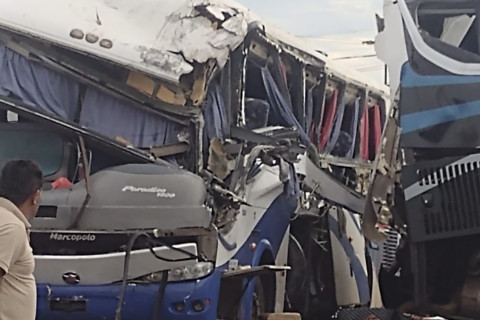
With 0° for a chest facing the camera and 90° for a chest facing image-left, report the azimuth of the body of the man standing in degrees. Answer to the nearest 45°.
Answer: approximately 225°

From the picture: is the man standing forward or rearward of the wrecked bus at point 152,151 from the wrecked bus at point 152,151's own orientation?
forward

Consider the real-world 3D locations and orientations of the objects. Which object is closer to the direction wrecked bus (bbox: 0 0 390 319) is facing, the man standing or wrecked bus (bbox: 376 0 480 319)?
the man standing

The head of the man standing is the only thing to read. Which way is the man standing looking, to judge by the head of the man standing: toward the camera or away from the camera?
away from the camera

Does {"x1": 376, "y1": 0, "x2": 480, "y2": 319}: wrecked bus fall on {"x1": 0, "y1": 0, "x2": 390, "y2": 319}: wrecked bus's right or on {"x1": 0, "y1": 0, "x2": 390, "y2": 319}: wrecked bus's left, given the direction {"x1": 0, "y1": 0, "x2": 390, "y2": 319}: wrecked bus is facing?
on its left

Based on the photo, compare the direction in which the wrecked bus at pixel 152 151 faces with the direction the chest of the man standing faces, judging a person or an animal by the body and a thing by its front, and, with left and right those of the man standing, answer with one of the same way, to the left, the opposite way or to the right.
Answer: the opposite way
